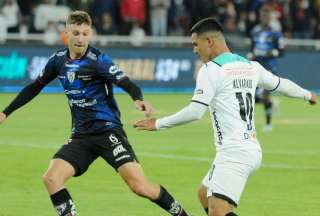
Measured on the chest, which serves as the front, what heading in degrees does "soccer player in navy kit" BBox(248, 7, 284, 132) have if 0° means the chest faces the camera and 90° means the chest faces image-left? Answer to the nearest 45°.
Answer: approximately 0°

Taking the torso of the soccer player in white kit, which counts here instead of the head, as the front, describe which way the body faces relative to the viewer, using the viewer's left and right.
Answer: facing away from the viewer and to the left of the viewer

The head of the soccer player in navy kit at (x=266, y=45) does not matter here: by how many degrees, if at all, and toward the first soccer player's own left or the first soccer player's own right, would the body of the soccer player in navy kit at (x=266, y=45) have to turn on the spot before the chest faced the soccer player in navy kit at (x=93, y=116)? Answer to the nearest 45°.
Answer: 0° — they already face them

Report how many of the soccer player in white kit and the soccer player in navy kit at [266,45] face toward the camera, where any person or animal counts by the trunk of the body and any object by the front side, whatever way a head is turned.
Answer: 1

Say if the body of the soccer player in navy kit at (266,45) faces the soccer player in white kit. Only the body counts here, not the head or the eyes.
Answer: yes
